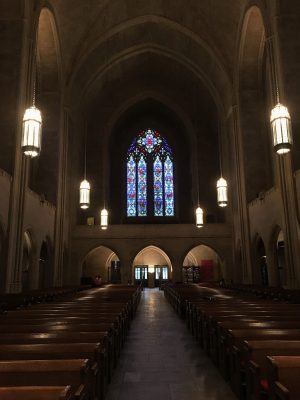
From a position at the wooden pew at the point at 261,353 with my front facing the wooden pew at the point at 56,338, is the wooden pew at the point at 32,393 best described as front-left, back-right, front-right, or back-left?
front-left

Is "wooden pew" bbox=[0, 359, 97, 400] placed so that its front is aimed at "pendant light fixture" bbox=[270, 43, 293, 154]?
no

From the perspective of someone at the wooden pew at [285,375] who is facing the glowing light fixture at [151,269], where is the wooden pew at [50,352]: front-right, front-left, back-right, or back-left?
front-left
